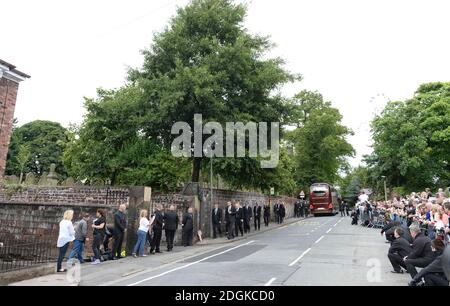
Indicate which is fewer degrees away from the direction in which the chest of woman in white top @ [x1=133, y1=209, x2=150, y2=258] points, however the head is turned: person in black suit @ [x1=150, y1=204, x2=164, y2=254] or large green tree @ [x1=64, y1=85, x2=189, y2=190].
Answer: the person in black suit

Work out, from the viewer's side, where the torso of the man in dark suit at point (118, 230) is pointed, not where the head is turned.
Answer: to the viewer's right

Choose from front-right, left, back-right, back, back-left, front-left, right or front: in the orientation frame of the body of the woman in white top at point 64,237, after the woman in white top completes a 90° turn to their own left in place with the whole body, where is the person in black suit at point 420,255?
back-right

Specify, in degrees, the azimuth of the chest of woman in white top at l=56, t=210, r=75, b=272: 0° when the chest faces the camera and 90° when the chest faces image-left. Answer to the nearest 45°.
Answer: approximately 270°

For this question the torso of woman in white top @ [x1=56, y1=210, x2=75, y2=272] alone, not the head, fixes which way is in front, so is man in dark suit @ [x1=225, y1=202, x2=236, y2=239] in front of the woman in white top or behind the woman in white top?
in front

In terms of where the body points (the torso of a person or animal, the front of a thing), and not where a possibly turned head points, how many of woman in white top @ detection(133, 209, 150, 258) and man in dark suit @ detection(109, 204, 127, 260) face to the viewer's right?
2

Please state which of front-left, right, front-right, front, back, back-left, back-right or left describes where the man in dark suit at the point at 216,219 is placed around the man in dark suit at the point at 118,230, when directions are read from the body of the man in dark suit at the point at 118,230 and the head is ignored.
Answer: front-left

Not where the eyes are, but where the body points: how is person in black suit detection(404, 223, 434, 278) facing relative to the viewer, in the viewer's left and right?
facing to the left of the viewer

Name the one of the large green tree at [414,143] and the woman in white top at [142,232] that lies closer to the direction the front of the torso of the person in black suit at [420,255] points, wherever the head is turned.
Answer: the woman in white top

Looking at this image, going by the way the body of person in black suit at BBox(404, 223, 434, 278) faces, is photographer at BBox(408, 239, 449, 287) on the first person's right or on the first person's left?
on the first person's left

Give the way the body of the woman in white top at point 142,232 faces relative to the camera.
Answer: to the viewer's right
